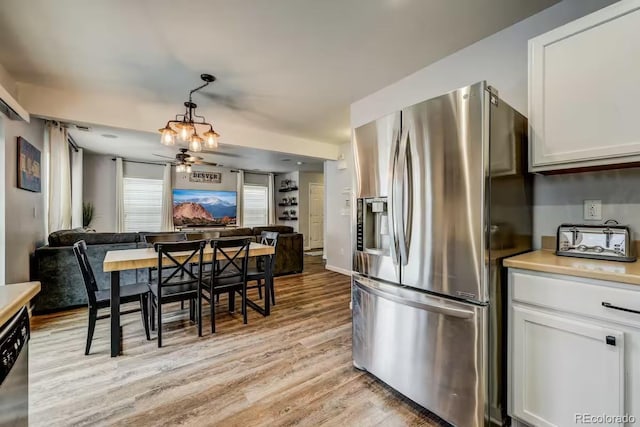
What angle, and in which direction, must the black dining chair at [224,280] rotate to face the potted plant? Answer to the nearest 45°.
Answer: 0° — it already faces it

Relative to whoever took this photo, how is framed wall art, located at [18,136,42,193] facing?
facing the viewer and to the right of the viewer

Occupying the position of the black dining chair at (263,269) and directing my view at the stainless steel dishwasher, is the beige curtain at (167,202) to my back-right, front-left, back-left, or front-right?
back-right

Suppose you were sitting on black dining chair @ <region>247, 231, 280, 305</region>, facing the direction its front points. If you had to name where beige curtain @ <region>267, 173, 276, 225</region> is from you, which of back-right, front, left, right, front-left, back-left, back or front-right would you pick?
back-right

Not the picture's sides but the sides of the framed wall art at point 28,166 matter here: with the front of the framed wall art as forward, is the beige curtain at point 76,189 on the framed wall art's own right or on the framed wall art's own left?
on the framed wall art's own left

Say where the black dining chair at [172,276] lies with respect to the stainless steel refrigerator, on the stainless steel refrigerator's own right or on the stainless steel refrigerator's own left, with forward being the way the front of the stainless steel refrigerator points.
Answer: on the stainless steel refrigerator's own right

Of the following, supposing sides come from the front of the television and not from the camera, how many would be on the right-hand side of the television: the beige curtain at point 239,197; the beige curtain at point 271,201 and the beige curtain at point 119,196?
1

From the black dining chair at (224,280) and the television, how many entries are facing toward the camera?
1

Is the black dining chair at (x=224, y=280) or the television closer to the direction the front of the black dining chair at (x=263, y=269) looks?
the black dining chair

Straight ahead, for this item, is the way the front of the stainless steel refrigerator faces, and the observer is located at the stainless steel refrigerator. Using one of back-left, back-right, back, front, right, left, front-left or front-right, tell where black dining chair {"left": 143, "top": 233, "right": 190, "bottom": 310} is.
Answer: front-right

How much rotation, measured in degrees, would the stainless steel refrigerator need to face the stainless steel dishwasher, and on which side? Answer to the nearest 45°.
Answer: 0° — it already faces it

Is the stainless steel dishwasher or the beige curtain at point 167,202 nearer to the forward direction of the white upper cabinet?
the stainless steel dishwasher

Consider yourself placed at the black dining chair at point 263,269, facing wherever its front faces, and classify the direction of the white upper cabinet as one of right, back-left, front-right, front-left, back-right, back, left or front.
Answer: left

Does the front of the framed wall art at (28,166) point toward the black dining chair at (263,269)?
yes
